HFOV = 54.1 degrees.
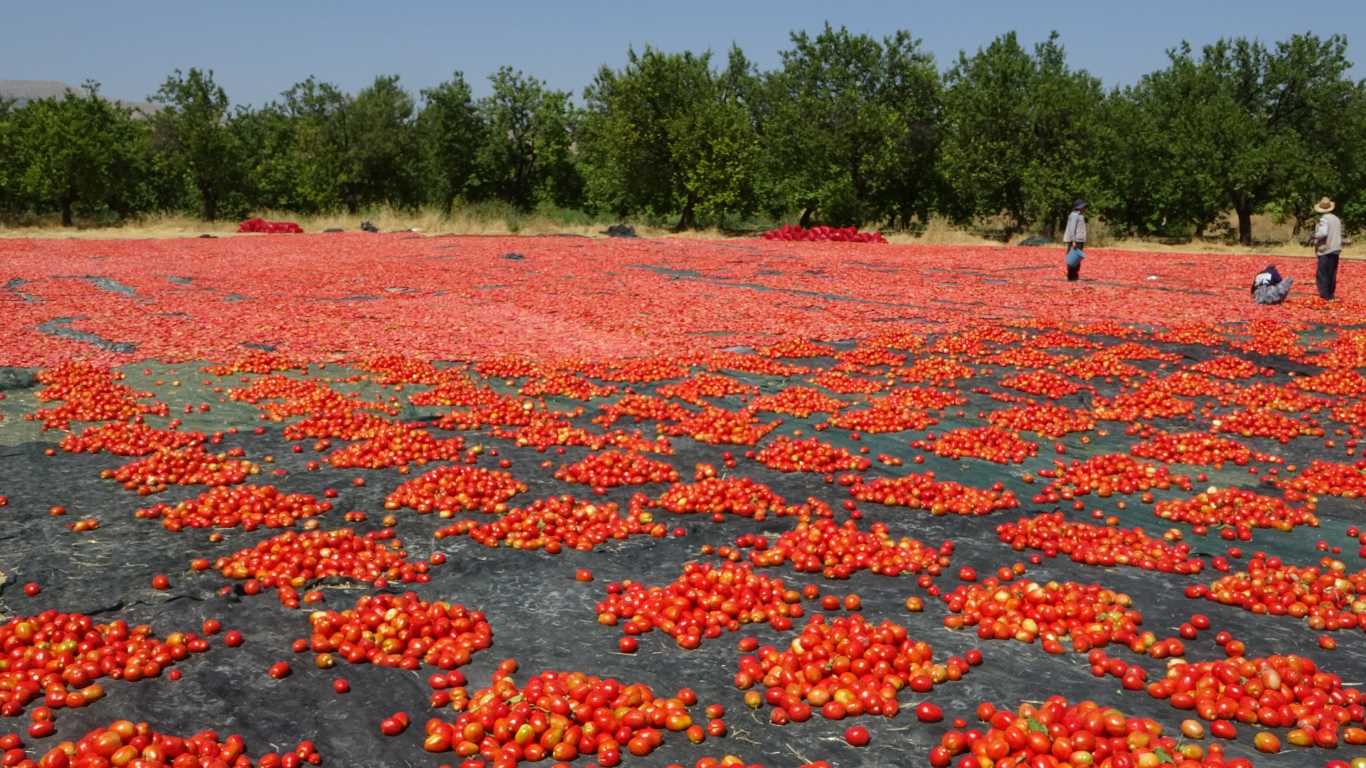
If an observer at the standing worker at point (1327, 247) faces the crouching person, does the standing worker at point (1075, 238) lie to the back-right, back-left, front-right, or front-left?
front-right

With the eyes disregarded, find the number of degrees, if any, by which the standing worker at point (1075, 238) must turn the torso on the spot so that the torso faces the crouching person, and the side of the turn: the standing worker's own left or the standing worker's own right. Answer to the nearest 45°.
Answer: approximately 45° to the standing worker's own right

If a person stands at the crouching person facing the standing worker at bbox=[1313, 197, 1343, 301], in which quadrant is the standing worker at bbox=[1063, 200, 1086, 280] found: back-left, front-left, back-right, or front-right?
back-left

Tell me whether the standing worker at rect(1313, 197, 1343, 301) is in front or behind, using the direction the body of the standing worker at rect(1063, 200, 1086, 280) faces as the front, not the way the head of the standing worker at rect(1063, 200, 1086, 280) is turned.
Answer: in front

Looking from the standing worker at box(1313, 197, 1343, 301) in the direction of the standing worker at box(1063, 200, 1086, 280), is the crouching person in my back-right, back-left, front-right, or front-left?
front-left
